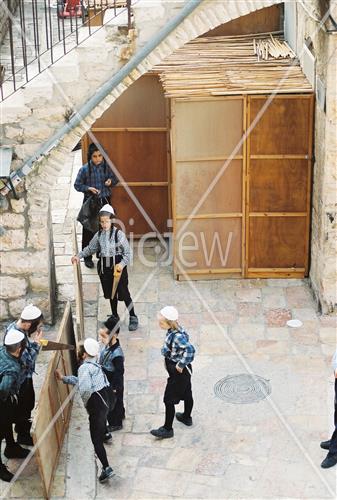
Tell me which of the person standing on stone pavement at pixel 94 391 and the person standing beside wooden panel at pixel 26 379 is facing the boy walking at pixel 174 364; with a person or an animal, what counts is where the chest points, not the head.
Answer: the person standing beside wooden panel at pixel 26 379

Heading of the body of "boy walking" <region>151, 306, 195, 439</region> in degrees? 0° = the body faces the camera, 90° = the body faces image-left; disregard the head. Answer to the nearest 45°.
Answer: approximately 90°

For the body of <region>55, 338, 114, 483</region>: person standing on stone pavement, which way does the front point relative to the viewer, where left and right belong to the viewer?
facing away from the viewer and to the left of the viewer

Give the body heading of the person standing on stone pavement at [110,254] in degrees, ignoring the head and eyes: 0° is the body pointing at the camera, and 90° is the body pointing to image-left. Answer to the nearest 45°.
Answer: approximately 45°

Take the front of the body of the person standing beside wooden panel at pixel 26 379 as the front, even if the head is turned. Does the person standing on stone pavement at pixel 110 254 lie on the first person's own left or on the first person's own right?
on the first person's own left

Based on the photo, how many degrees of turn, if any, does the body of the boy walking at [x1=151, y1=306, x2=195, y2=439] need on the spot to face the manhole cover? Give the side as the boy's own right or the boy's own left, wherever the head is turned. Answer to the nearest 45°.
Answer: approximately 135° to the boy's own right

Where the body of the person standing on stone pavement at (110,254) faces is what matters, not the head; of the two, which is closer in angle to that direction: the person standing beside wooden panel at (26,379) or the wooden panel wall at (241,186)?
the person standing beside wooden panel

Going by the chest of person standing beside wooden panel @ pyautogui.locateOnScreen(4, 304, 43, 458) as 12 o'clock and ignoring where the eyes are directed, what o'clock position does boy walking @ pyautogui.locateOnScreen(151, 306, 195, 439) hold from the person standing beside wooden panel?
The boy walking is roughly at 12 o'clock from the person standing beside wooden panel.
